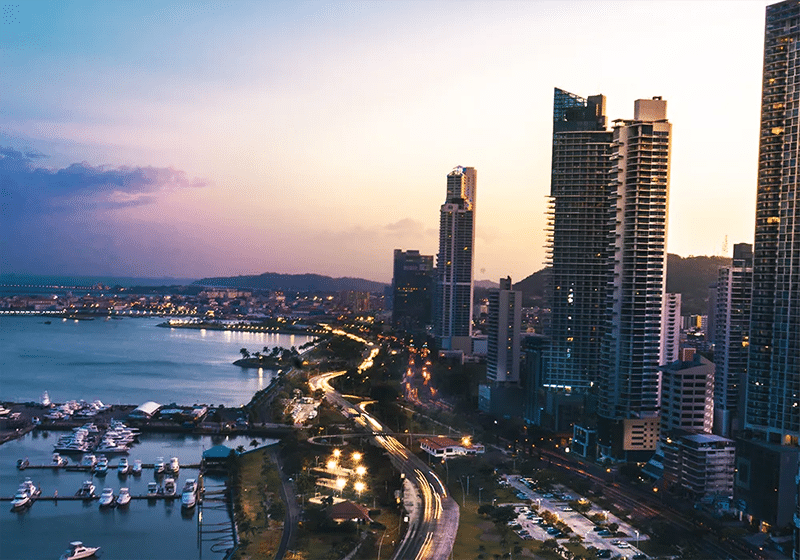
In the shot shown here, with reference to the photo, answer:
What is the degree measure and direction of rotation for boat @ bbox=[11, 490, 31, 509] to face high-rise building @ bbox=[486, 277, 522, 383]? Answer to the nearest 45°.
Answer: approximately 180°

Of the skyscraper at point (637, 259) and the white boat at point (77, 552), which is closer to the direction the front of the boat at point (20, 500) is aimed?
the white boat

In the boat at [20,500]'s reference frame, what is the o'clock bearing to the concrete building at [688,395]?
The concrete building is roughly at 8 o'clock from the boat.

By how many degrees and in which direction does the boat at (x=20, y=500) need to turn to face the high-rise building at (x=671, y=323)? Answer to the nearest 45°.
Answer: approximately 135° to its left

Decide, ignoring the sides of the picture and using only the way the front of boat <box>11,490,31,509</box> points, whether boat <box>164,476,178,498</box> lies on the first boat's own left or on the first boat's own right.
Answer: on the first boat's own left

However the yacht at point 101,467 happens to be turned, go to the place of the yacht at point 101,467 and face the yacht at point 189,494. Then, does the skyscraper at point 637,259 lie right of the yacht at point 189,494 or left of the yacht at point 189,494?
left

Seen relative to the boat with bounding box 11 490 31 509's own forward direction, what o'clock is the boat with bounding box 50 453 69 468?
the boat with bounding box 50 453 69 468 is roughly at 5 o'clock from the boat with bounding box 11 490 31 509.

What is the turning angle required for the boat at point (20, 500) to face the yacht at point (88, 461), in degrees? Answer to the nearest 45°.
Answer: approximately 180°

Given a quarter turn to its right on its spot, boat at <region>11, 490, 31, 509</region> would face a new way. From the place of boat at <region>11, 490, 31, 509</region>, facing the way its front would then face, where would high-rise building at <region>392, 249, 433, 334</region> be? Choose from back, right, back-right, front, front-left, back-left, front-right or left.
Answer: right

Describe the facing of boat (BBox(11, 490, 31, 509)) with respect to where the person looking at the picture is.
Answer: facing the viewer and to the left of the viewer
